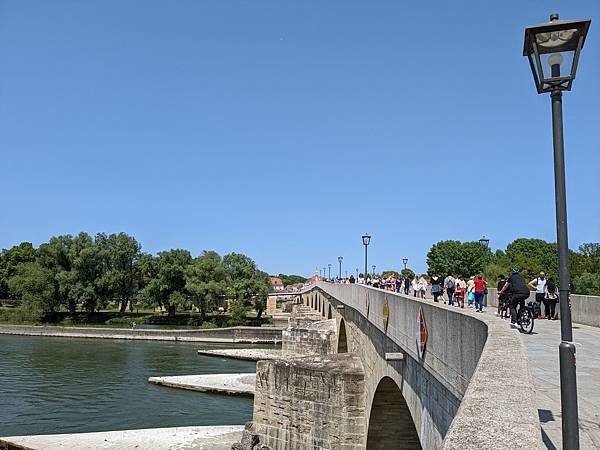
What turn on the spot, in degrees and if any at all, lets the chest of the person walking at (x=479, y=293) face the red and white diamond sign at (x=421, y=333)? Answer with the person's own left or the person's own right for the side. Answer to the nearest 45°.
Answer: approximately 180°

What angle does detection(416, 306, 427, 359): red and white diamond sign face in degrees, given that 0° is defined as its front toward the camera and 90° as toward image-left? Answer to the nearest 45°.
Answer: approximately 90°

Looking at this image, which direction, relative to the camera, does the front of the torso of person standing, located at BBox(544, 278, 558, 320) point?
away from the camera

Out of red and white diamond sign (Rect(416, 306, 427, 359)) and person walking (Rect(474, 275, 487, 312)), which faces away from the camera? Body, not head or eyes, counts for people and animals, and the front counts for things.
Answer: the person walking

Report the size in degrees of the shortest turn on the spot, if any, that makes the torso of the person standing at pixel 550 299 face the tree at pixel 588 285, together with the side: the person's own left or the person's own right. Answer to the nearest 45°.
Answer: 0° — they already face it

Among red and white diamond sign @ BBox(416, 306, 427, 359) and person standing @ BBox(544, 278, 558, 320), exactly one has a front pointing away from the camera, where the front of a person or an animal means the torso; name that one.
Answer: the person standing

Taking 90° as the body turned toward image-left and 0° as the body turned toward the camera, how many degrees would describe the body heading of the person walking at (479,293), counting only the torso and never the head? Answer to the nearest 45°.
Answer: approximately 180°

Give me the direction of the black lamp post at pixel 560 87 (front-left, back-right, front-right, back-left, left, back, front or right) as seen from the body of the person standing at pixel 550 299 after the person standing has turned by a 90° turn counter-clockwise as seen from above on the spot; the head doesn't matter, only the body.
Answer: left

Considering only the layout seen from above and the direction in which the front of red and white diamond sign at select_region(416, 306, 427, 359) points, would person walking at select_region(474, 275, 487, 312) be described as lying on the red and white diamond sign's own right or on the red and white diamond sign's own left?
on the red and white diamond sign's own right
